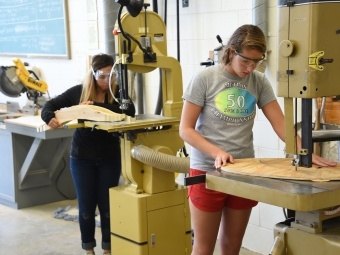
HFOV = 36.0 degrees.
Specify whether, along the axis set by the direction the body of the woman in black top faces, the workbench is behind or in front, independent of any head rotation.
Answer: behind

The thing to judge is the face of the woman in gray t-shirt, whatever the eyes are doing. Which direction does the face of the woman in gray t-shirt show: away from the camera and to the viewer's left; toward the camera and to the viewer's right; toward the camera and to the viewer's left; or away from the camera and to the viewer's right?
toward the camera and to the viewer's right

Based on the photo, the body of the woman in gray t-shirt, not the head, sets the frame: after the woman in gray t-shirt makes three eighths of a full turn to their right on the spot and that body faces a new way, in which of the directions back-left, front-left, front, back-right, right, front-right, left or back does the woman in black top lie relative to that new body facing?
front-right

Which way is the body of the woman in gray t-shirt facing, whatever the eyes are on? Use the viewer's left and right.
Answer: facing the viewer and to the right of the viewer

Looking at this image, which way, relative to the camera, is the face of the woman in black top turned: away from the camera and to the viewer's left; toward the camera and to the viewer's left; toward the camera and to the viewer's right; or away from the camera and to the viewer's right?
toward the camera and to the viewer's right

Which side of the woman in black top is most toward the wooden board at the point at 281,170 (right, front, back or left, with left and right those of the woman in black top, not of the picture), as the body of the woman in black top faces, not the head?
front
